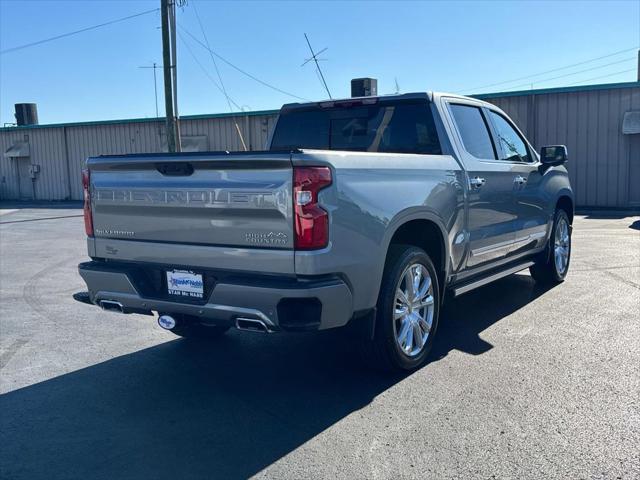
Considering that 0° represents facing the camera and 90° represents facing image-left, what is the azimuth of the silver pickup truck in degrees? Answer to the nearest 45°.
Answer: approximately 225°

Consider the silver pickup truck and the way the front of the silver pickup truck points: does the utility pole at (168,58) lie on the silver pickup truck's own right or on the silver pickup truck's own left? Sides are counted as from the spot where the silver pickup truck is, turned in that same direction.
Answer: on the silver pickup truck's own left

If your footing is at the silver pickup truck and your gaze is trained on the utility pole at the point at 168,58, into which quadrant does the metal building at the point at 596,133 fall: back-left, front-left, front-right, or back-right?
front-right

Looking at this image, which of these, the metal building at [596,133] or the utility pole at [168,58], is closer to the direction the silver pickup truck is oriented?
the metal building

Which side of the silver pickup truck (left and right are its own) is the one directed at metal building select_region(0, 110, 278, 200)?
left

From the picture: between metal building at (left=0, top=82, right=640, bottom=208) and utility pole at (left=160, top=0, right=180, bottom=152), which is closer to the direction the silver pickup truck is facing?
the metal building

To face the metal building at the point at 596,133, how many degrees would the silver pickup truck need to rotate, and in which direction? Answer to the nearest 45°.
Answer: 0° — it already faces it

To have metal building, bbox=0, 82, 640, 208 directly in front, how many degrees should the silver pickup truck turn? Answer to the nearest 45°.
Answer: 0° — it already faces it
